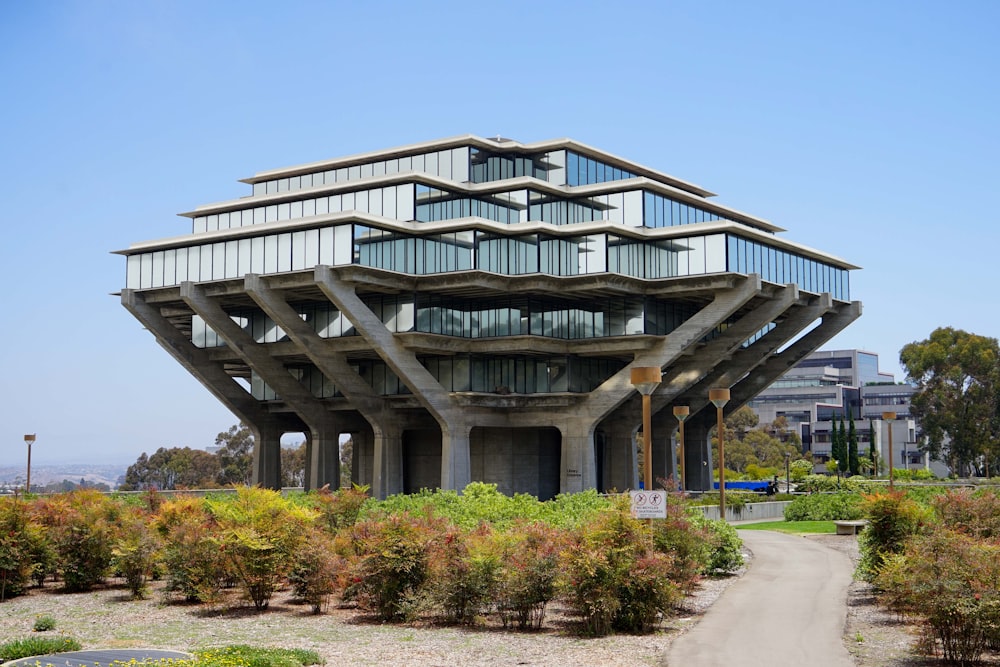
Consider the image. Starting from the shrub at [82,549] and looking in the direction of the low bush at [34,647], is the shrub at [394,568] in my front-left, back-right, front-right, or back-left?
front-left

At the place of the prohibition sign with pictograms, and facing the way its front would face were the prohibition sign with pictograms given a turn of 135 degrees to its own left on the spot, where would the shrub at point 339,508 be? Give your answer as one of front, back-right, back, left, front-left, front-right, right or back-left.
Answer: left

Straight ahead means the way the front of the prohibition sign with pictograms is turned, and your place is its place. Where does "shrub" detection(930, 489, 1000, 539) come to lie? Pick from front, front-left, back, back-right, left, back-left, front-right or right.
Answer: back-left

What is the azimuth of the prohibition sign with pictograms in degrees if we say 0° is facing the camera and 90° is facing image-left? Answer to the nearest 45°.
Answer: approximately 0°

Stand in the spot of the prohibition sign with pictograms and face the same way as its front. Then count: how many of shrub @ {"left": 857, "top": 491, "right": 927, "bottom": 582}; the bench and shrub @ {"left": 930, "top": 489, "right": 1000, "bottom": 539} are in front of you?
0

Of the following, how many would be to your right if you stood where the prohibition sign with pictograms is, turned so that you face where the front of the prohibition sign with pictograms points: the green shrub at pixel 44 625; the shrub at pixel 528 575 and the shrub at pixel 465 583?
3

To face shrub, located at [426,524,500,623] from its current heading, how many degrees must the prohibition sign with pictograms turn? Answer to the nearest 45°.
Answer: approximately 90° to its right

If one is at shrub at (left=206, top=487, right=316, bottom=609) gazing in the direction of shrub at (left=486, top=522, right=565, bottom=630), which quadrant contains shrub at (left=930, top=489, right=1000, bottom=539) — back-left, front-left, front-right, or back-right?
front-left

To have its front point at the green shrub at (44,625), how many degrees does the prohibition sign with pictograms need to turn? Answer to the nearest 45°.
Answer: approximately 90° to its right

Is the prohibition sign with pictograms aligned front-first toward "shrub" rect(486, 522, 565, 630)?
no

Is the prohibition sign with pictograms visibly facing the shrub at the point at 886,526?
no

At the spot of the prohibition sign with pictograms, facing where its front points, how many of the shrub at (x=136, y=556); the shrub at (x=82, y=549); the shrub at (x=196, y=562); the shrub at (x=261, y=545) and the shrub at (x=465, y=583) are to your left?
0

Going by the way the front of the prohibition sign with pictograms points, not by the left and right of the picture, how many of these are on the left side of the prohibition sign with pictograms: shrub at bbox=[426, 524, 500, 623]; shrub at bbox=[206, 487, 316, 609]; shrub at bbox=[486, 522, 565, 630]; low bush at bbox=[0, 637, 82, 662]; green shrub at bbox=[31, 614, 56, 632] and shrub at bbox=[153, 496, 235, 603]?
0

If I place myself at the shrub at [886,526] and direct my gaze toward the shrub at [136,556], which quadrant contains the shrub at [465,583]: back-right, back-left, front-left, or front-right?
front-left

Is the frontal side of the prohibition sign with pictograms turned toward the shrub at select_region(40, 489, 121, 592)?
no

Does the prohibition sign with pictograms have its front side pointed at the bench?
no

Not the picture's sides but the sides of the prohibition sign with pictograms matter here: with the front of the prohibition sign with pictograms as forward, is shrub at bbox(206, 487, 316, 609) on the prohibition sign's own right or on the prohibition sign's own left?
on the prohibition sign's own right

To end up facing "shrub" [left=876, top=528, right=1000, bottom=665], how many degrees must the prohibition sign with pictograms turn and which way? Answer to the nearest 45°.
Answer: approximately 45° to its left

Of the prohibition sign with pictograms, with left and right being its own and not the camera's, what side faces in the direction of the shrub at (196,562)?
right

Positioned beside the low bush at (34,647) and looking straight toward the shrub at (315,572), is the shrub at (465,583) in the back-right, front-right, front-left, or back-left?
front-right
